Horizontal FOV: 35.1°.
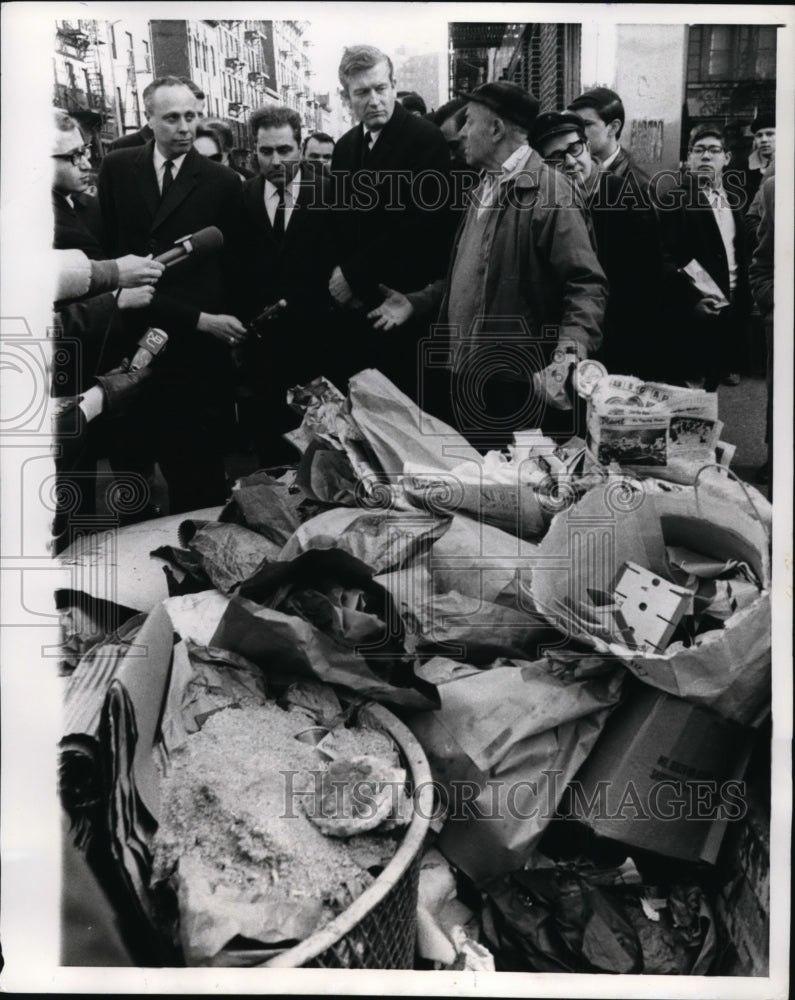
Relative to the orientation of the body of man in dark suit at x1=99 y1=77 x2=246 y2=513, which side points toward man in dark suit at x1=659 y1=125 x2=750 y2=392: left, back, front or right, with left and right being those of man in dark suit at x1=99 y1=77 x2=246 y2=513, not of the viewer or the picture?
left

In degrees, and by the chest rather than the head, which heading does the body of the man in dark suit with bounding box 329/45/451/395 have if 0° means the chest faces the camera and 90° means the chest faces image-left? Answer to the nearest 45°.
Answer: approximately 45°

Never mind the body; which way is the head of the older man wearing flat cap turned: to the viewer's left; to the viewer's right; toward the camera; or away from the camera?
to the viewer's left

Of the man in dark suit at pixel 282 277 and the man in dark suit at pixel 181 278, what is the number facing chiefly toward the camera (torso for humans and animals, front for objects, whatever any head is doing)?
2
